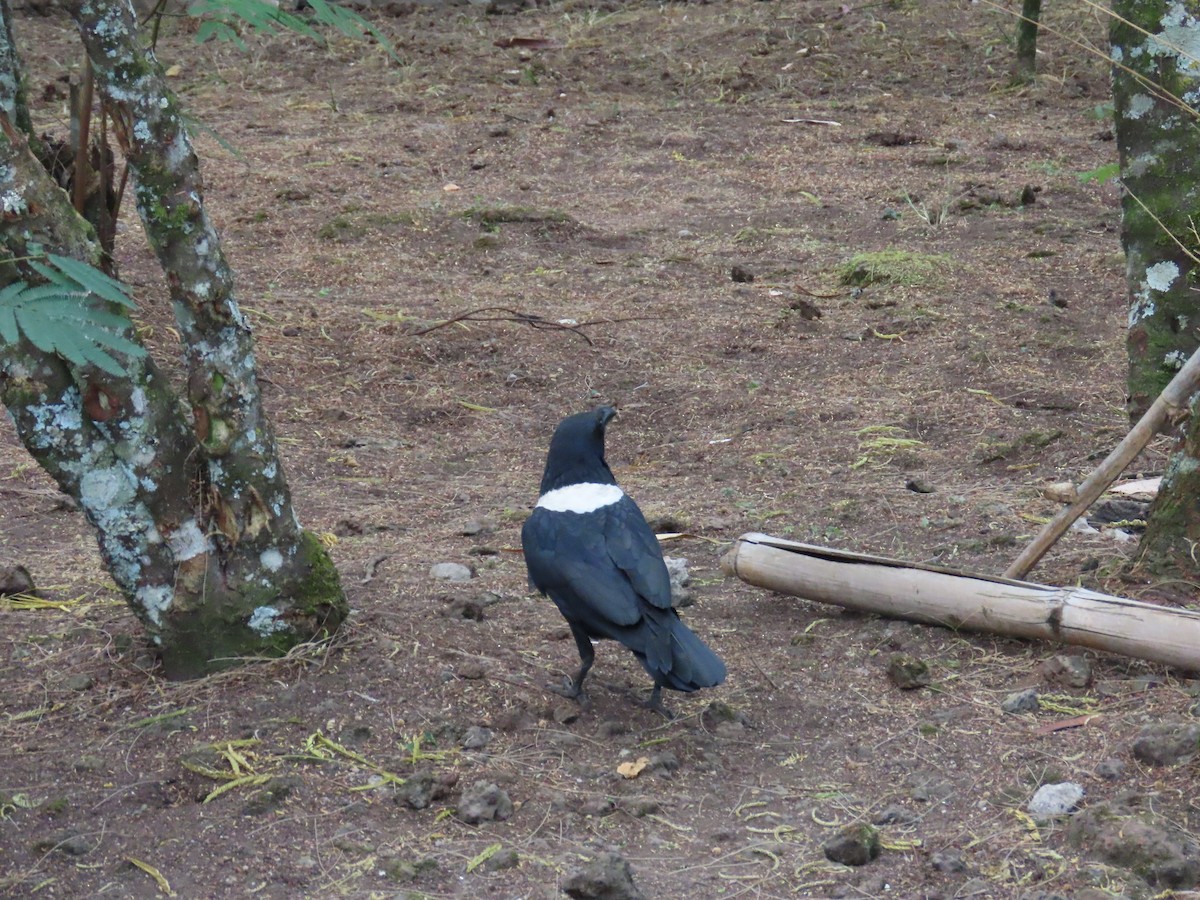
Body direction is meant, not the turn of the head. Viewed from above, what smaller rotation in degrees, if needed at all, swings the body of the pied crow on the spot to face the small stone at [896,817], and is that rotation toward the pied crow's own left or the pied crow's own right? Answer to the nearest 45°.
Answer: approximately 180°

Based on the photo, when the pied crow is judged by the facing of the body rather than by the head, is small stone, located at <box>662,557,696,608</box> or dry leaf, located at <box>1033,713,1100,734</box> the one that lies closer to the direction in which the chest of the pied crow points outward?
the small stone

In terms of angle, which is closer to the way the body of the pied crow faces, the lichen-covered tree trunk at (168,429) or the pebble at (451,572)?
the pebble

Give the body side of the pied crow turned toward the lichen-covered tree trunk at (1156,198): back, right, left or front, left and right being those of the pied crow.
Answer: right

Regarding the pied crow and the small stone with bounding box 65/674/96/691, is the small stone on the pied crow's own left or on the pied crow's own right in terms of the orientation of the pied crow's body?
on the pied crow's own left

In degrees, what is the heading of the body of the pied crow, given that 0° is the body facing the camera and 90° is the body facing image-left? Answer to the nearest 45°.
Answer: approximately 135°

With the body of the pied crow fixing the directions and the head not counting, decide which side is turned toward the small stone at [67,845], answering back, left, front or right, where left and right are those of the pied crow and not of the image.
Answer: left

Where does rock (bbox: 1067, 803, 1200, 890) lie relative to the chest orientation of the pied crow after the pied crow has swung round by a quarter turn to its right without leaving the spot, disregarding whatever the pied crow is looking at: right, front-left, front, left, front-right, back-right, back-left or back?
right

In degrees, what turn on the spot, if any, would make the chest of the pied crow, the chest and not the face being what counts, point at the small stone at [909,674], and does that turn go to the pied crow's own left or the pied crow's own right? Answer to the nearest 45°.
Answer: approximately 135° to the pied crow's own right

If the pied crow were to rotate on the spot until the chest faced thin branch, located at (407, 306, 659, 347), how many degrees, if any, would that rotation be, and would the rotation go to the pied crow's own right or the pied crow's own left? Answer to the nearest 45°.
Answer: approximately 45° to the pied crow's own right

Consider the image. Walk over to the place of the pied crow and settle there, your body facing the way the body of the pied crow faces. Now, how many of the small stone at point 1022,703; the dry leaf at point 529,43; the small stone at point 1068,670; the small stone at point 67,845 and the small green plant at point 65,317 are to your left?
2

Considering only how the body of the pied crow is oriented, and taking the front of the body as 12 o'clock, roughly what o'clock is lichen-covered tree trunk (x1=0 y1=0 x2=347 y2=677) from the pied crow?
The lichen-covered tree trunk is roughly at 10 o'clock from the pied crow.

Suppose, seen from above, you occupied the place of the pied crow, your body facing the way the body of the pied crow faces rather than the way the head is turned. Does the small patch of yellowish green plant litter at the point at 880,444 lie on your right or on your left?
on your right

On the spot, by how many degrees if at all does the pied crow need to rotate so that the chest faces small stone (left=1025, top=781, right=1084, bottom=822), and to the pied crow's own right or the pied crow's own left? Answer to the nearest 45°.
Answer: approximately 180°

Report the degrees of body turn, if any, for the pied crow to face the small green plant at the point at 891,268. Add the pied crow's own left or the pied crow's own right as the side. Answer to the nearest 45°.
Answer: approximately 45° to the pied crow's own right
